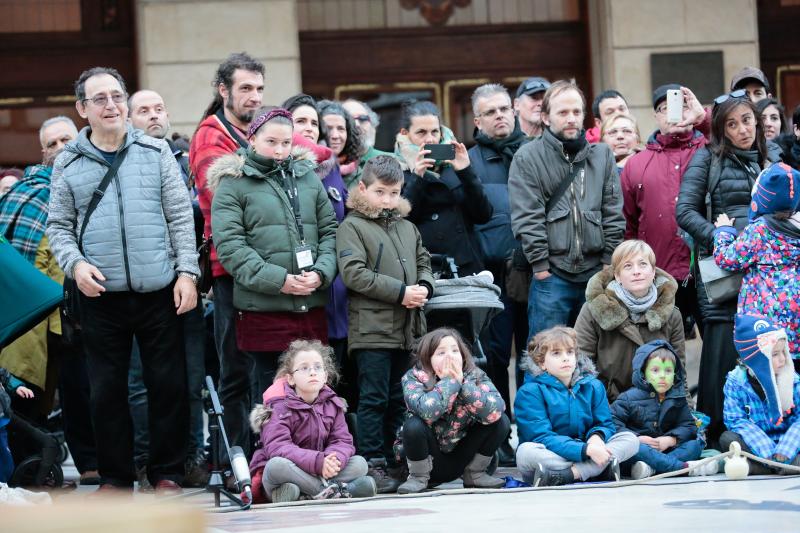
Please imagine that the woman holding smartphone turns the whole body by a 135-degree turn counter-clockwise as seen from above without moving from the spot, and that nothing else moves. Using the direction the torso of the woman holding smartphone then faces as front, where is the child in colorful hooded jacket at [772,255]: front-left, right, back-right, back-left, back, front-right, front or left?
front-right

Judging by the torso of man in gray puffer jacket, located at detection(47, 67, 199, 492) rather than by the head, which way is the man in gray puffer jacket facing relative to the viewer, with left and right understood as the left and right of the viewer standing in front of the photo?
facing the viewer

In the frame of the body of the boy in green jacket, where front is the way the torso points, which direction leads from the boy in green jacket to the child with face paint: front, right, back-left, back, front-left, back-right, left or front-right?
front-left

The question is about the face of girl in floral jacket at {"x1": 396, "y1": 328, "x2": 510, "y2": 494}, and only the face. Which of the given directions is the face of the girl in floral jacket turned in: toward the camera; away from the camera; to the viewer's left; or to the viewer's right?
toward the camera

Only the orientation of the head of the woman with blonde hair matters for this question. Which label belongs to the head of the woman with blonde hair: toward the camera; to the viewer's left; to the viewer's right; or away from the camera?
toward the camera

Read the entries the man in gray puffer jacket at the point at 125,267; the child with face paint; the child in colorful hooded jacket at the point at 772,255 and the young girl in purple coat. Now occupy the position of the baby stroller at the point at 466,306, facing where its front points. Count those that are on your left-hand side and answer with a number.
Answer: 2

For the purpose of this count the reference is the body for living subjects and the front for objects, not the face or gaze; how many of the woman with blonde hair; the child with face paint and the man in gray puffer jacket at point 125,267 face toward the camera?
3

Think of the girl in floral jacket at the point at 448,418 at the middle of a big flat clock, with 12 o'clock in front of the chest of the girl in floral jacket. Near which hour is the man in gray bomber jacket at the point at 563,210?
The man in gray bomber jacket is roughly at 7 o'clock from the girl in floral jacket.

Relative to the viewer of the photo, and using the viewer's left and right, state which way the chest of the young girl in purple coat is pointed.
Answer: facing the viewer and to the right of the viewer

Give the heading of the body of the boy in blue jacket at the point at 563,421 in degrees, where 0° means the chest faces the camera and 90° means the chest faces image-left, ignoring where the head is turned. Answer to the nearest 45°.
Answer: approximately 315°

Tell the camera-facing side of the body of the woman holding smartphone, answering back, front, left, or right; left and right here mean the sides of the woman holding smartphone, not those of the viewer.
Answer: front

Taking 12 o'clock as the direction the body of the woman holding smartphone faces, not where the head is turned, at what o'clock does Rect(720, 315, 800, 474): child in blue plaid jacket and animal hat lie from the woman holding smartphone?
The child in blue plaid jacket and animal hat is roughly at 10 o'clock from the woman holding smartphone.

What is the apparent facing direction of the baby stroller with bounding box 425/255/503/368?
toward the camera

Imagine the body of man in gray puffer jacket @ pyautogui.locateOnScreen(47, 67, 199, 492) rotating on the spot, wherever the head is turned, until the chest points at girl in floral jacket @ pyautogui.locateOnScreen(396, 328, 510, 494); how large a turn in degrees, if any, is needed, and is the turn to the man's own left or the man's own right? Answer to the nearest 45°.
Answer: approximately 90° to the man's own left

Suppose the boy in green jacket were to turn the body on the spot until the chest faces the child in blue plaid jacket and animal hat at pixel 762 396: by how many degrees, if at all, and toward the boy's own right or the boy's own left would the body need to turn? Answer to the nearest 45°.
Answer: approximately 45° to the boy's own left

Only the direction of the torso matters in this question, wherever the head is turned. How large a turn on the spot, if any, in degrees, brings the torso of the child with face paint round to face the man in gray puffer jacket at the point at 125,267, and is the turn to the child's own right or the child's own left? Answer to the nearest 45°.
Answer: approximately 90° to the child's own right

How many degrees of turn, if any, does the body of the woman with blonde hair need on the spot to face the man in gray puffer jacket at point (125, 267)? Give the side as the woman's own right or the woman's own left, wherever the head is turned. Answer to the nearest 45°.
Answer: approximately 45° to the woman's own right
